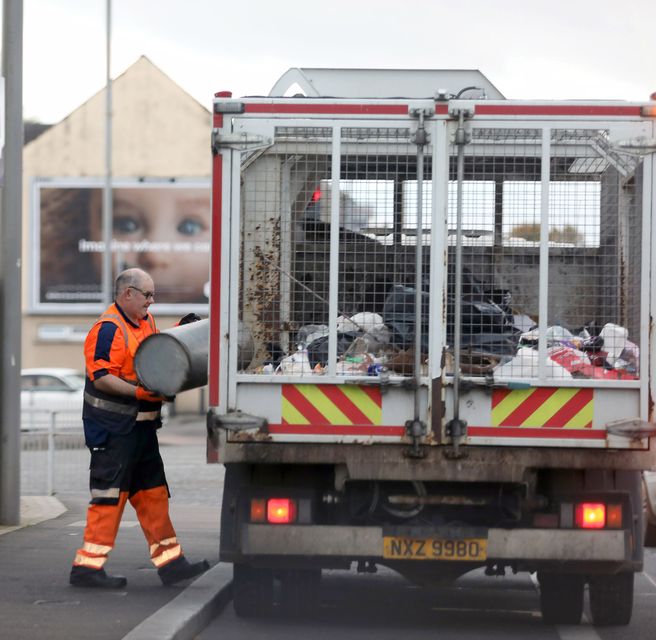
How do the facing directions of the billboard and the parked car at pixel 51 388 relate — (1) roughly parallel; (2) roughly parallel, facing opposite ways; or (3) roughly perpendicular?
roughly perpendicular

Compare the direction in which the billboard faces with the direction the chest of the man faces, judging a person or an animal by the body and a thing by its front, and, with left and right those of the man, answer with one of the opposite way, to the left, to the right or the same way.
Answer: to the right

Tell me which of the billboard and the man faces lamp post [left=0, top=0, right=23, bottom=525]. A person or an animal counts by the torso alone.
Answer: the billboard

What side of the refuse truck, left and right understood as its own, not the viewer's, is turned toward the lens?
back

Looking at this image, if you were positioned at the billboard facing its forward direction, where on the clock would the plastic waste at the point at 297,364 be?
The plastic waste is roughly at 12 o'clock from the billboard.

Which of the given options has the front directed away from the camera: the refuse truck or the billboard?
the refuse truck

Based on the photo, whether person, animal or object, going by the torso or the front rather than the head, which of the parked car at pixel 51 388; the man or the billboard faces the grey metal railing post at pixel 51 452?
the billboard

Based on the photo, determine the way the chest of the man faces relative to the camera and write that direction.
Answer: to the viewer's right
